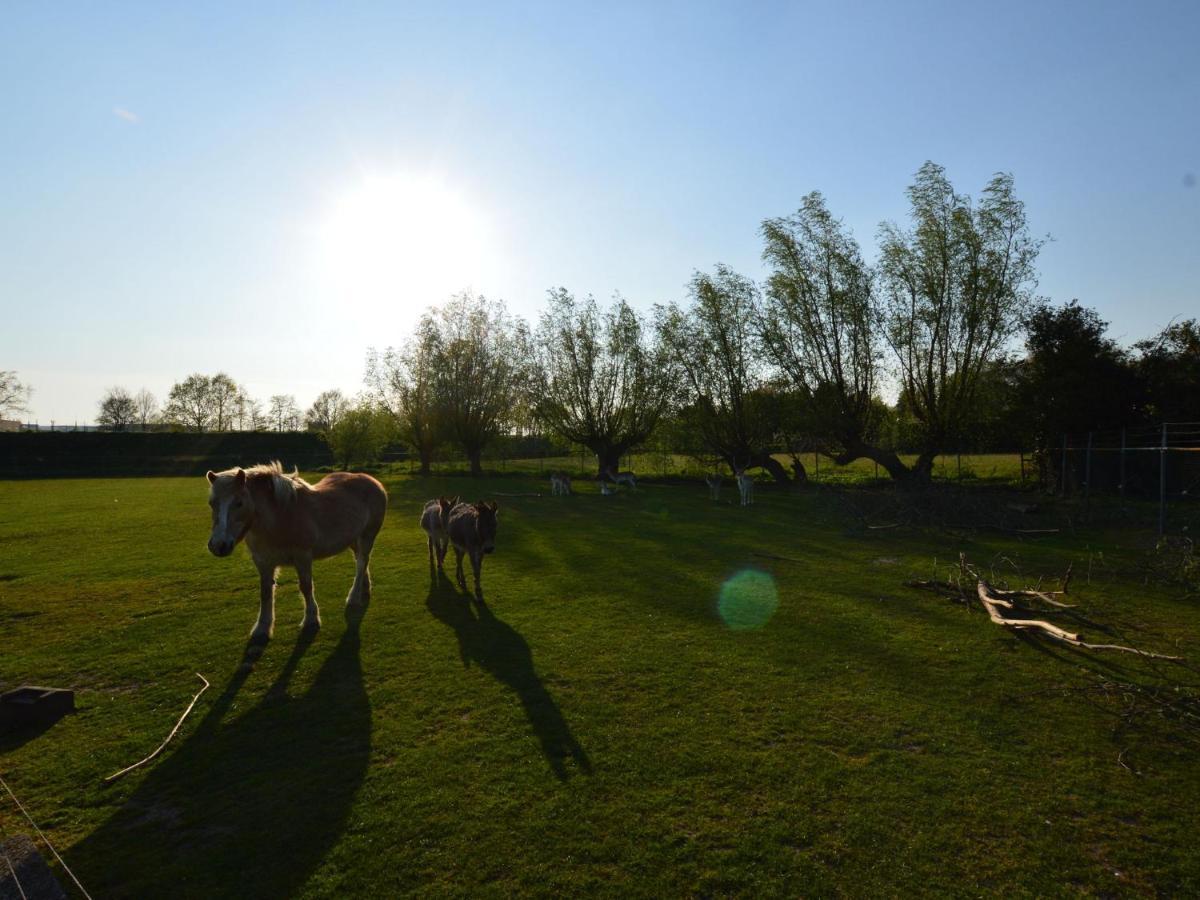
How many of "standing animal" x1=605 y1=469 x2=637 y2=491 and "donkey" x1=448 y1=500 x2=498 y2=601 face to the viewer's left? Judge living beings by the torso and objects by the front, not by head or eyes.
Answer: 1

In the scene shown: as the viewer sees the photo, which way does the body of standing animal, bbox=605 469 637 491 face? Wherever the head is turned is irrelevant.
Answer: to the viewer's left

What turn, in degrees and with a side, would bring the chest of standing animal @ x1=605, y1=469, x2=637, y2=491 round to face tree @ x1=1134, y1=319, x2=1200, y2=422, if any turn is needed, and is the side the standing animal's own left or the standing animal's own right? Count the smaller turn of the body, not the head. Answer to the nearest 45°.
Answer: approximately 180°

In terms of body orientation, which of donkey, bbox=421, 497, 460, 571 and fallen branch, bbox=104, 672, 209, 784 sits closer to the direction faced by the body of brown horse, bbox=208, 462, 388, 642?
the fallen branch

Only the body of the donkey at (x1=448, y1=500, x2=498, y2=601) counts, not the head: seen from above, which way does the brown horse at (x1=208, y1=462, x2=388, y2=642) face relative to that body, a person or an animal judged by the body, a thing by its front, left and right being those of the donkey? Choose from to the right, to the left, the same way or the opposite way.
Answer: to the right

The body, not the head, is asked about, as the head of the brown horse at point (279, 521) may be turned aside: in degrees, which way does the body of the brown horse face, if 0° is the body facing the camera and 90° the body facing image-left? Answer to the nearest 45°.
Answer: approximately 45°

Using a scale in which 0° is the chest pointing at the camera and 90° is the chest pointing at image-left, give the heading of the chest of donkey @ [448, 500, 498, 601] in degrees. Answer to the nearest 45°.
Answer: approximately 315°

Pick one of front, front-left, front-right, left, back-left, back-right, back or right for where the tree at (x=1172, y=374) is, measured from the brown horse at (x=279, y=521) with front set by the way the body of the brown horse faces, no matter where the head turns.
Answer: back-left
